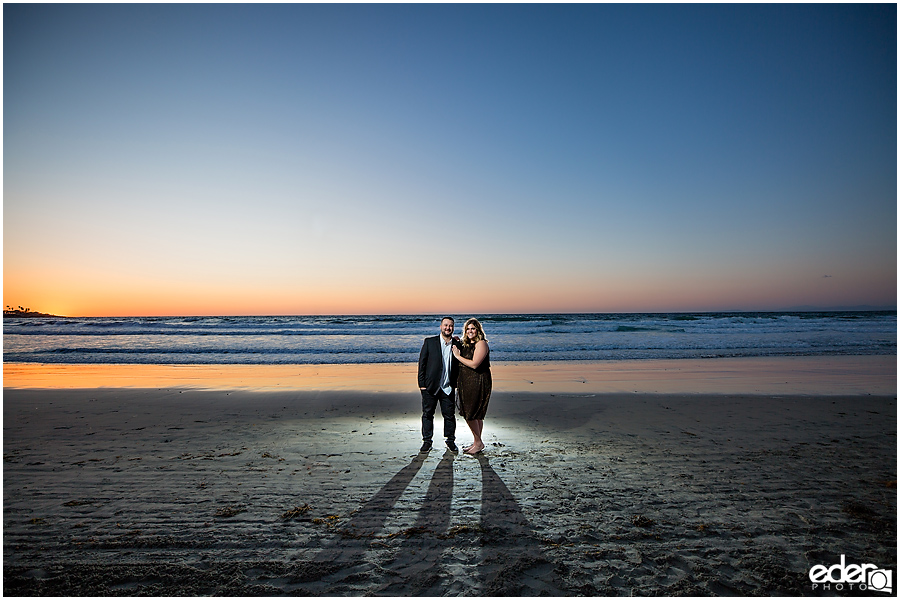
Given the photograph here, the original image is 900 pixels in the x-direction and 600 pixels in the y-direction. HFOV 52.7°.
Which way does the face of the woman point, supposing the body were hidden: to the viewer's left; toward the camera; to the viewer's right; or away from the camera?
toward the camera

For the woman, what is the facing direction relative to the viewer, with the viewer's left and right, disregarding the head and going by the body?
facing the viewer and to the left of the viewer
